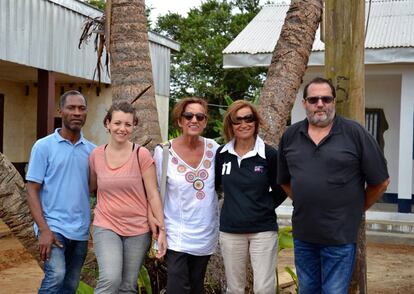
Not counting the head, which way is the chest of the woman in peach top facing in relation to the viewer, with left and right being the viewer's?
facing the viewer

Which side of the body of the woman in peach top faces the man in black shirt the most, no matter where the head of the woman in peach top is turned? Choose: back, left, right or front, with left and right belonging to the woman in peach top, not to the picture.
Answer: left

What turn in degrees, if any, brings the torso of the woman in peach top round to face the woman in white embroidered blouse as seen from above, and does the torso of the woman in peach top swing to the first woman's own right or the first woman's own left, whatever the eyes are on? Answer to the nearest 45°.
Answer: approximately 90° to the first woman's own left

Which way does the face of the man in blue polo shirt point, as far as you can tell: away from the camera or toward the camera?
toward the camera

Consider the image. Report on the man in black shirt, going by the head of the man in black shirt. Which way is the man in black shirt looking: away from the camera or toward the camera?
toward the camera

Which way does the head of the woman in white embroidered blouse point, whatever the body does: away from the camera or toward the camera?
toward the camera

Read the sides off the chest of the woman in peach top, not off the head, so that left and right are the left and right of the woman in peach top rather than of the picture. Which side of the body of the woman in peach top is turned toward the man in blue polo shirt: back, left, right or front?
right

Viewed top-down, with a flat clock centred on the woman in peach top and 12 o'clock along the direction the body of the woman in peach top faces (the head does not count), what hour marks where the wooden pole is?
The wooden pole is roughly at 9 o'clock from the woman in peach top.
